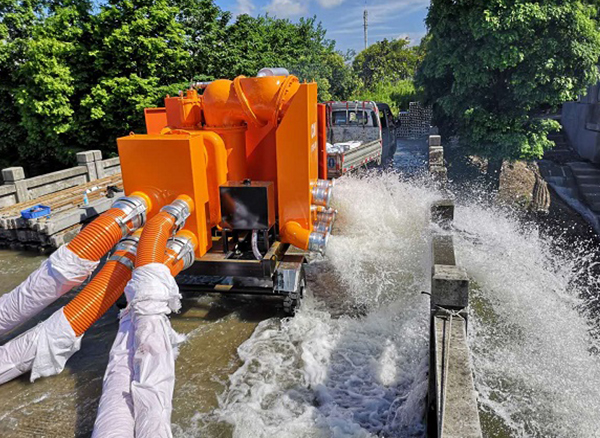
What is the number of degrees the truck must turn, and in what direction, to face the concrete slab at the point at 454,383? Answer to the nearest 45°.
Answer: approximately 135° to its right

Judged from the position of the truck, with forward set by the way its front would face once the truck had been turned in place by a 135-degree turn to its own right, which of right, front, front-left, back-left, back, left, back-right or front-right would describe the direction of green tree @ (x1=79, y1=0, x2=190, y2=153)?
right

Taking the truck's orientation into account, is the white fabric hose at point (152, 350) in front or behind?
behind

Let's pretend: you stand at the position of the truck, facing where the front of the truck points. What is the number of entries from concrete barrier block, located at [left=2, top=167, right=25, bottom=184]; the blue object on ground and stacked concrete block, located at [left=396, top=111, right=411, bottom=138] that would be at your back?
2

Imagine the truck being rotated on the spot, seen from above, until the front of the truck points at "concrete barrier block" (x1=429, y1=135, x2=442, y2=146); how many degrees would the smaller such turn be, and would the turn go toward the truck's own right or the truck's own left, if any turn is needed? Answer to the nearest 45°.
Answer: approximately 90° to the truck's own right

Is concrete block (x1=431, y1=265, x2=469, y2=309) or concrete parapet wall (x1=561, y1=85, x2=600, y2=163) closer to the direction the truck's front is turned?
the concrete parapet wall

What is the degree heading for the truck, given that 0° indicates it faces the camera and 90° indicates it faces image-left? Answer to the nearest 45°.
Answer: approximately 225°

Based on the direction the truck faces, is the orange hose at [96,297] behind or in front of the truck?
behind

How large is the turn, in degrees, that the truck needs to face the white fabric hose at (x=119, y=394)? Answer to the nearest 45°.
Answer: approximately 135° to its right

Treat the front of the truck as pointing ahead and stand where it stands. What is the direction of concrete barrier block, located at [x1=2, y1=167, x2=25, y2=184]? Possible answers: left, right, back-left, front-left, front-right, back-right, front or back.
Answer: back

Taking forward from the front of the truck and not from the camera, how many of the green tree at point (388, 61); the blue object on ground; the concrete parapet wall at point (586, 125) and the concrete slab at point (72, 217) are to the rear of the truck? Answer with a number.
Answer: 2

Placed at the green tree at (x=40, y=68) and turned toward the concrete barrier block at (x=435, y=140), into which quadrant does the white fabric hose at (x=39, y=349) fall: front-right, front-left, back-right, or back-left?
front-right

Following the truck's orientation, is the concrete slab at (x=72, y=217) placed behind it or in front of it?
behind

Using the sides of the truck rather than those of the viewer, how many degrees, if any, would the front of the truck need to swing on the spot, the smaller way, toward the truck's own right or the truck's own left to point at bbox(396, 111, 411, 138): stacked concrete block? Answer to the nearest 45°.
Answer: approximately 45° to the truck's own left

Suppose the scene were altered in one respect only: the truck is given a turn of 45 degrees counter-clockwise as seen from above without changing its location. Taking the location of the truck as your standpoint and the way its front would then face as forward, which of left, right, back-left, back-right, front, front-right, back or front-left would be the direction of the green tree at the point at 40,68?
left

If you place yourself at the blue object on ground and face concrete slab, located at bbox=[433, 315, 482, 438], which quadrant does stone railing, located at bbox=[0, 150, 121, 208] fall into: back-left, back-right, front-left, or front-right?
back-left

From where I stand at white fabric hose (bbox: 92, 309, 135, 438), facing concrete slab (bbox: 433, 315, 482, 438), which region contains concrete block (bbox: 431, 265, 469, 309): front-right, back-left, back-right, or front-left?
front-left
